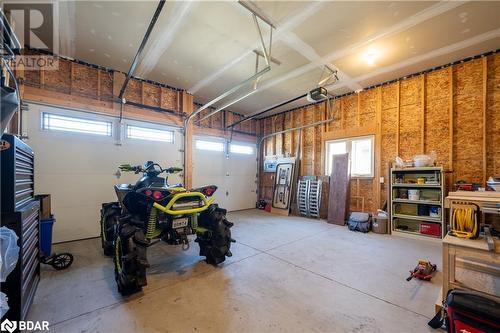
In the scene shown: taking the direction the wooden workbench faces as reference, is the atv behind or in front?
in front

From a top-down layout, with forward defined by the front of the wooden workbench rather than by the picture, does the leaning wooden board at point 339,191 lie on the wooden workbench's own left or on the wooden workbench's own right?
on the wooden workbench's own right

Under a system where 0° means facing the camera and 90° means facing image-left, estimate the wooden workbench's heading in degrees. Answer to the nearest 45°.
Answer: approximately 45°

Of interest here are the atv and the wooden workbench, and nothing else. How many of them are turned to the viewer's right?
0

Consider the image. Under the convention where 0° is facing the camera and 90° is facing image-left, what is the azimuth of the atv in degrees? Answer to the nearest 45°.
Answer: approximately 135°

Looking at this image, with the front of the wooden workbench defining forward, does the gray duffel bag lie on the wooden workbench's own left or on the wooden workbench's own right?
on the wooden workbench's own right

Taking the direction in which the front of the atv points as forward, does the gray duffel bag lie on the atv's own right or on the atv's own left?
on the atv's own right

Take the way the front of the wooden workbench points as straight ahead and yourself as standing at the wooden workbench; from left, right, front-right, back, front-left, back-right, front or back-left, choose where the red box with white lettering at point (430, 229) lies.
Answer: back-right
